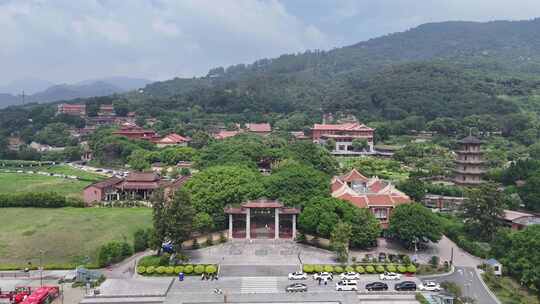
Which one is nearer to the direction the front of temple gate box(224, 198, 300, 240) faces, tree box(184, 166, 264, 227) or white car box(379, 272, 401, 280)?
the white car

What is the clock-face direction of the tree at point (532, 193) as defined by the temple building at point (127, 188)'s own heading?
The tree is roughly at 10 o'clock from the temple building.

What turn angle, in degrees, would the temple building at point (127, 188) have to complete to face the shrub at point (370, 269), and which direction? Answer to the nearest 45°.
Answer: approximately 45° to its left

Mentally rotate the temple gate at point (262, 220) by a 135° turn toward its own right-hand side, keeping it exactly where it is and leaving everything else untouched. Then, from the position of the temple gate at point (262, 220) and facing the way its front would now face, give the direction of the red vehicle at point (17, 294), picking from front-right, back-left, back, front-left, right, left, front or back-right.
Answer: left

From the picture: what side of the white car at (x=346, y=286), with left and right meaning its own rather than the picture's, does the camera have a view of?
left

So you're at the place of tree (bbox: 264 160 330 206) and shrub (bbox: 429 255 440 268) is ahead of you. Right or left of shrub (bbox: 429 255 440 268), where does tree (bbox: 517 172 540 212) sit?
left

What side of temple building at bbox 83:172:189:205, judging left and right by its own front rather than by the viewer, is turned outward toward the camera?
front
